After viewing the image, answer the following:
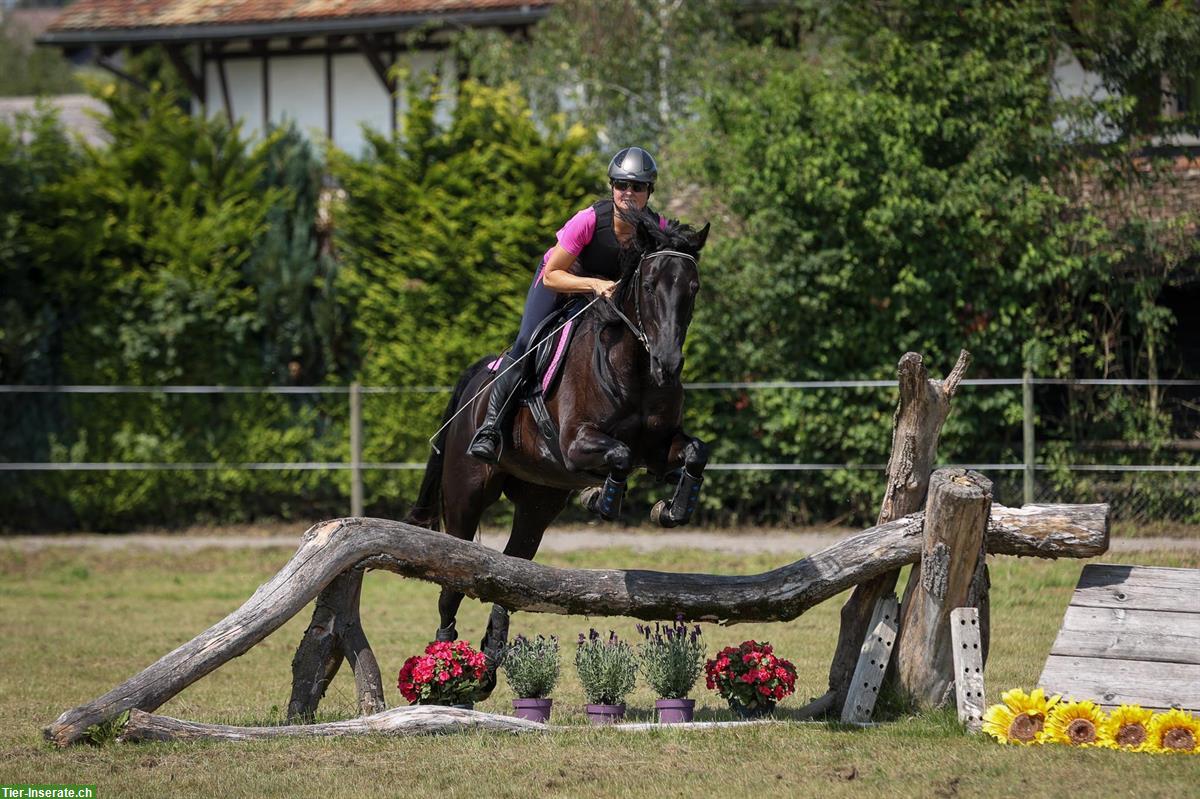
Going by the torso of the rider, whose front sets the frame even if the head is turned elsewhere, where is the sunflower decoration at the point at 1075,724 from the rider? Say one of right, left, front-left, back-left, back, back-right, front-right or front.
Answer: front

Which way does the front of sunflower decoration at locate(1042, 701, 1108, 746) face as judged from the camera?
facing the viewer

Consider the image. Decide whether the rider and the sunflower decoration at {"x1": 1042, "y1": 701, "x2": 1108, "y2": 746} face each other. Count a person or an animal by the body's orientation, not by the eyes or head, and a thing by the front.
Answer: no

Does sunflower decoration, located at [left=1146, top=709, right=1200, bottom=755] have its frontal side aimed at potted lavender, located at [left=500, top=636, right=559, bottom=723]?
no

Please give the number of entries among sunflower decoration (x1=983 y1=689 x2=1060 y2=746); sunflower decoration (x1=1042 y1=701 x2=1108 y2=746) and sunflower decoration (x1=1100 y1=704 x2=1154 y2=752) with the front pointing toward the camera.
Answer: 3

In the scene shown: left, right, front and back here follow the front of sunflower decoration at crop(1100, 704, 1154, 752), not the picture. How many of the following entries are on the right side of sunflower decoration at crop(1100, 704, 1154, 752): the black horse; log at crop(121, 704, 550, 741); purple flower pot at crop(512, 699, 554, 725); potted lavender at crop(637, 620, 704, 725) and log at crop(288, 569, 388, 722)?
5

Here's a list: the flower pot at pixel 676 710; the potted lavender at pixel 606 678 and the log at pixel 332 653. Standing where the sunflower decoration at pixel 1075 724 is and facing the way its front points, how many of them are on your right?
3

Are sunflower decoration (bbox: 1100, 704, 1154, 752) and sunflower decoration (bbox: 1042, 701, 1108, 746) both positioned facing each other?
no

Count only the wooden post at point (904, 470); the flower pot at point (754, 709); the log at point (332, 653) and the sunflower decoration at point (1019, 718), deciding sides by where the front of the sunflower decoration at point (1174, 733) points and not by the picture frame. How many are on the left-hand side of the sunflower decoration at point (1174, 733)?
0

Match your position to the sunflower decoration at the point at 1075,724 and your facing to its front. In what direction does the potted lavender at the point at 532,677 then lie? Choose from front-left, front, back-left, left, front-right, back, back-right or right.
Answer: right

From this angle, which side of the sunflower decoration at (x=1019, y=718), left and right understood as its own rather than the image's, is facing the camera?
front

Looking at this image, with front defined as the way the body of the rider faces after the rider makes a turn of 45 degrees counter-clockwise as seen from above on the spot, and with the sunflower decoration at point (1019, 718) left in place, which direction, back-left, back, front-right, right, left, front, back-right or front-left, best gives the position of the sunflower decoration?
front-right

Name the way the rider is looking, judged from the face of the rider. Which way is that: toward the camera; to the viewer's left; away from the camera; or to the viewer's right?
toward the camera

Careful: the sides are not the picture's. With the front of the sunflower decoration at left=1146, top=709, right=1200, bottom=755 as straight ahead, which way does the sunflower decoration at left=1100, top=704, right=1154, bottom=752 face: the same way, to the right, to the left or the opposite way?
the same way

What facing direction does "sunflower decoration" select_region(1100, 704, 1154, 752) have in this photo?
toward the camera

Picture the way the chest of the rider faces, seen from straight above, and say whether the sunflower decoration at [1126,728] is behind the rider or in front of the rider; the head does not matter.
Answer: in front

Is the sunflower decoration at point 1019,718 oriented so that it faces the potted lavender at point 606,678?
no
